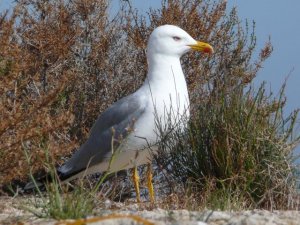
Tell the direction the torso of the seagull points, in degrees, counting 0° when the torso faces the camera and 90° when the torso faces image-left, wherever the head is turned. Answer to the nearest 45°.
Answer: approximately 270°

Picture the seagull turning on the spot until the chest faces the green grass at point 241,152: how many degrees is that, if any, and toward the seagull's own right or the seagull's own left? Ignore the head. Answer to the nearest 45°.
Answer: approximately 45° to the seagull's own right
